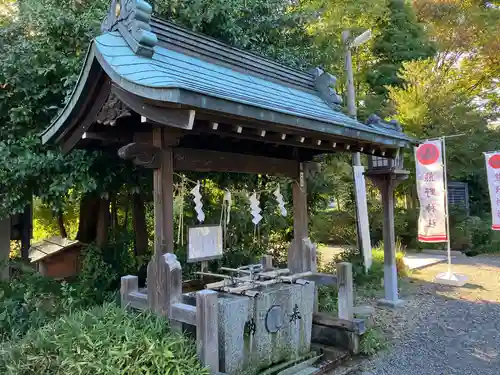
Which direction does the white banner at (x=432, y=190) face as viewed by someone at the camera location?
facing the viewer

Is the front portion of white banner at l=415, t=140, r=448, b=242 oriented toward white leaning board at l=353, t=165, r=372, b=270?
no

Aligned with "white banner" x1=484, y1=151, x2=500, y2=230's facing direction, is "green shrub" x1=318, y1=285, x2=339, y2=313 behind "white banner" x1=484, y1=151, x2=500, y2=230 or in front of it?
in front

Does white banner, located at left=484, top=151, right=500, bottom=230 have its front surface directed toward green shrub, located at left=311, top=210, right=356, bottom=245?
no

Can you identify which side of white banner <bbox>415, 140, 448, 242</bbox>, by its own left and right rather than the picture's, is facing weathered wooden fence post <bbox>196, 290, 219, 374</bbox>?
front

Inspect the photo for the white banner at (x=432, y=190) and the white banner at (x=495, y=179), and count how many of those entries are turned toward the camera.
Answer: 2

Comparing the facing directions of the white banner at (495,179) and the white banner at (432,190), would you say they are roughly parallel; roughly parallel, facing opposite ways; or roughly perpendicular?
roughly parallel

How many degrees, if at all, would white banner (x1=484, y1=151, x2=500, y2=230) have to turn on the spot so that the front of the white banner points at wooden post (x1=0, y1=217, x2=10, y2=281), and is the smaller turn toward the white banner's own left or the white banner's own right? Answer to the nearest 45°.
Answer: approximately 45° to the white banner's own right

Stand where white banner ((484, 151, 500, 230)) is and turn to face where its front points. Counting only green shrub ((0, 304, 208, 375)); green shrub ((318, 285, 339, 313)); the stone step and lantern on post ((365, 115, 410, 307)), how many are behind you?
0

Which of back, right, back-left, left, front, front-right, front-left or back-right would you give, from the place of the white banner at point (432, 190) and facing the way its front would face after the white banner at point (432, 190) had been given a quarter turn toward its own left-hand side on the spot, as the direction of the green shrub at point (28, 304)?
back-right

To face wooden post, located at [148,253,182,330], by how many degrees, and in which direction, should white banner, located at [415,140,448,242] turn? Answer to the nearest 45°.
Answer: approximately 45° to its right

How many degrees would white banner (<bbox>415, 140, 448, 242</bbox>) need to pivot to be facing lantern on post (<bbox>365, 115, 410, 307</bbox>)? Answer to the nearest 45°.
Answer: approximately 45° to its right

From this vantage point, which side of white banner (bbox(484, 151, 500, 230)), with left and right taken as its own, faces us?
front

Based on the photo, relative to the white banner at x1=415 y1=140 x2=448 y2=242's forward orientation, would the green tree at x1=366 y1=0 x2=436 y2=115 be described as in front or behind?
behind
